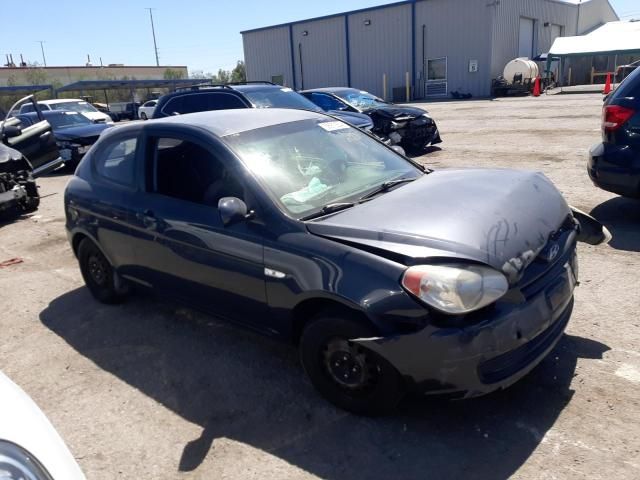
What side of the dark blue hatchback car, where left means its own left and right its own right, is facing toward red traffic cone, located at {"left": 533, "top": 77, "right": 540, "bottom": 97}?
left

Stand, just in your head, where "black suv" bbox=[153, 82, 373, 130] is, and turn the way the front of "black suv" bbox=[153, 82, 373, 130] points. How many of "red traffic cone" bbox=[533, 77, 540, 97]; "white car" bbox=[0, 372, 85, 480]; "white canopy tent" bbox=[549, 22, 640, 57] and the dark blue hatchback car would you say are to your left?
2

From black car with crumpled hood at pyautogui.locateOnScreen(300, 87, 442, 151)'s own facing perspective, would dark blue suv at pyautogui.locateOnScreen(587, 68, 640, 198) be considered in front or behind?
in front

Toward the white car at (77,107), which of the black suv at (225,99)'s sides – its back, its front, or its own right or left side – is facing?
back

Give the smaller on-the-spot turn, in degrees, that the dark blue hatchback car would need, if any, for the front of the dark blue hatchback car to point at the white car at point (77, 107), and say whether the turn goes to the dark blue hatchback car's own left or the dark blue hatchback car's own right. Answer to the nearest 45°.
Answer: approximately 180°

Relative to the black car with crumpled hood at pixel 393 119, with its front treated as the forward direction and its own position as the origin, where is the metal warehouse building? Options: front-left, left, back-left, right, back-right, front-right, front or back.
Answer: back-left

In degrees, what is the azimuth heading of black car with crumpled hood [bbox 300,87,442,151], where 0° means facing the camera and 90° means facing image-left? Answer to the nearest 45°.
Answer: approximately 315°

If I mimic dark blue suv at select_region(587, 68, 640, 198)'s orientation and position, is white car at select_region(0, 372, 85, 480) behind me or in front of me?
behind

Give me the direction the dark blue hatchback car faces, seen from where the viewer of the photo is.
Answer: facing the viewer and to the right of the viewer

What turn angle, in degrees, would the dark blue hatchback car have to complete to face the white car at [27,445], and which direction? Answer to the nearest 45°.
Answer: approximately 90° to its right

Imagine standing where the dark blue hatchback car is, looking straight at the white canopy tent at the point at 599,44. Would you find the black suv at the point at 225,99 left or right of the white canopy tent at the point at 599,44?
left

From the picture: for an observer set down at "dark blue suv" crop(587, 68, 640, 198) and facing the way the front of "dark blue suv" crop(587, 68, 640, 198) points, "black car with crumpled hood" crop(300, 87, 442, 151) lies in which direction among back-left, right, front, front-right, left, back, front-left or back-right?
left

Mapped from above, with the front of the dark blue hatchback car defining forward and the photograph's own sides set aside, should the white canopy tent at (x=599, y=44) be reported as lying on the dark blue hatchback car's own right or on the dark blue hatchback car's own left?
on the dark blue hatchback car's own left
